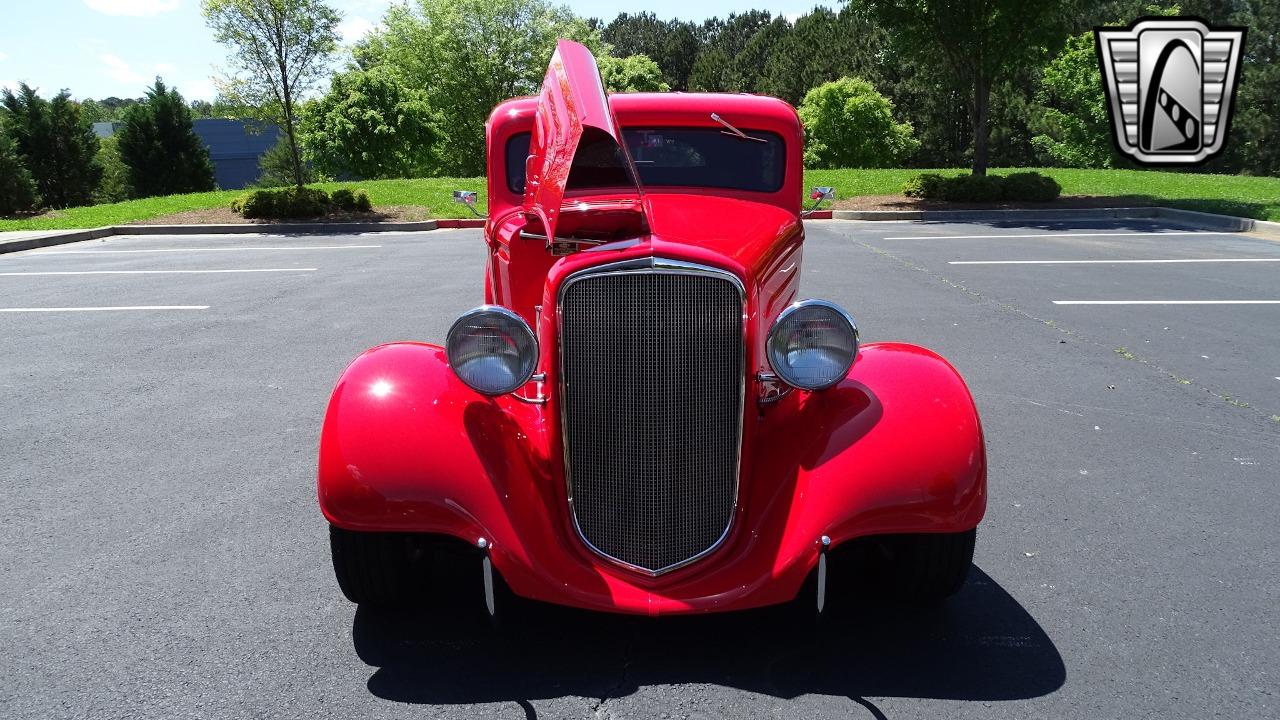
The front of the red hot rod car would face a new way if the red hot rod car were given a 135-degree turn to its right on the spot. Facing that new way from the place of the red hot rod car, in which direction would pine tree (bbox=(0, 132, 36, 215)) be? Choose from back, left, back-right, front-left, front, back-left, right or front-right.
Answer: front

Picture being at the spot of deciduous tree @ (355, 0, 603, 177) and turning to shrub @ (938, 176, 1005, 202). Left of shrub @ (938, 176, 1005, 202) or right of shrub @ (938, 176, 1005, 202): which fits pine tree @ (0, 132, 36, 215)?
right

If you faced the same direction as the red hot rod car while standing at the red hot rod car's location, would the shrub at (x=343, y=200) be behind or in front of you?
behind

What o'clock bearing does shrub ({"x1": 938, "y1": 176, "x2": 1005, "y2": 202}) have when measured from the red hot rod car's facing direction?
The shrub is roughly at 7 o'clock from the red hot rod car.

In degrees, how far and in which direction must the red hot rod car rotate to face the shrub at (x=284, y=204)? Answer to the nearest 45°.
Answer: approximately 135° to its right

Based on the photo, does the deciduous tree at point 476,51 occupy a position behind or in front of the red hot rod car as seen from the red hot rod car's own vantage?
behind

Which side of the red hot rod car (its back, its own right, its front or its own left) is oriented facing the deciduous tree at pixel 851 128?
back

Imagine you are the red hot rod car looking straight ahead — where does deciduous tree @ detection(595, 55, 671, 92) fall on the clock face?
The deciduous tree is roughly at 6 o'clock from the red hot rod car.

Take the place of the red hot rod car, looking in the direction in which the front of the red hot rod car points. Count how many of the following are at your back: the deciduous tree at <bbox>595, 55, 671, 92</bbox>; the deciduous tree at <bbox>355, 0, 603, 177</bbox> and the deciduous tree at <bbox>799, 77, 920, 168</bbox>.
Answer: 3

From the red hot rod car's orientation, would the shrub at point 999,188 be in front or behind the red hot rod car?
behind

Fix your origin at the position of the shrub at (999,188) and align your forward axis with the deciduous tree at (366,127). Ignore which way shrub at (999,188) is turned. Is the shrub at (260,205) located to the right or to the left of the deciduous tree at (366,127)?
left

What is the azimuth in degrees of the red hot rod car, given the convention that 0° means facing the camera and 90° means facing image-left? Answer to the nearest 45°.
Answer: approximately 0°

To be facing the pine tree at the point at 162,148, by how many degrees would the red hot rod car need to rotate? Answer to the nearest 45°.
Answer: approximately 135° to its right

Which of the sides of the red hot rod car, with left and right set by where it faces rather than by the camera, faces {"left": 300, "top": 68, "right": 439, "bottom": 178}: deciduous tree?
back

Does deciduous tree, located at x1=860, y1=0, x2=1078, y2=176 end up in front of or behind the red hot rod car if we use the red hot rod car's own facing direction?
behind
